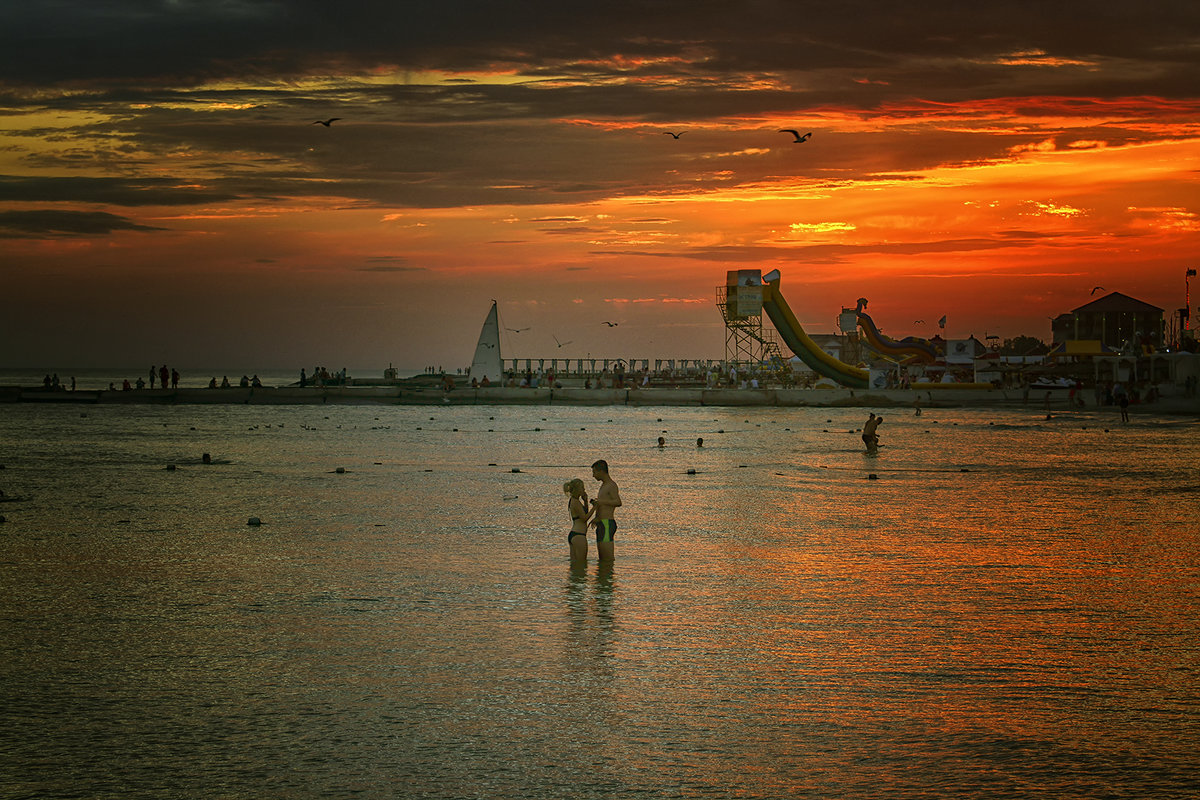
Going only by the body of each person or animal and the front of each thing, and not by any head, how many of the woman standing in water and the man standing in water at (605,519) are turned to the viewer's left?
1

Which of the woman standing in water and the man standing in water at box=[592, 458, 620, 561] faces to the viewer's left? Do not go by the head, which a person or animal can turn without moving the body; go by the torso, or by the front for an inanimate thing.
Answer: the man standing in water

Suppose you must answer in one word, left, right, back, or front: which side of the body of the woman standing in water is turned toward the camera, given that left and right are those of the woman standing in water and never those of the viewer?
right

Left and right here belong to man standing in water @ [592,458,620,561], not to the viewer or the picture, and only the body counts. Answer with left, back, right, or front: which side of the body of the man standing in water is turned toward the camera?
left

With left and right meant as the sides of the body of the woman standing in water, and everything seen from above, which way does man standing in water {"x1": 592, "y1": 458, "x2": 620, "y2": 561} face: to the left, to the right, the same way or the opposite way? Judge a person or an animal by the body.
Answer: the opposite way
